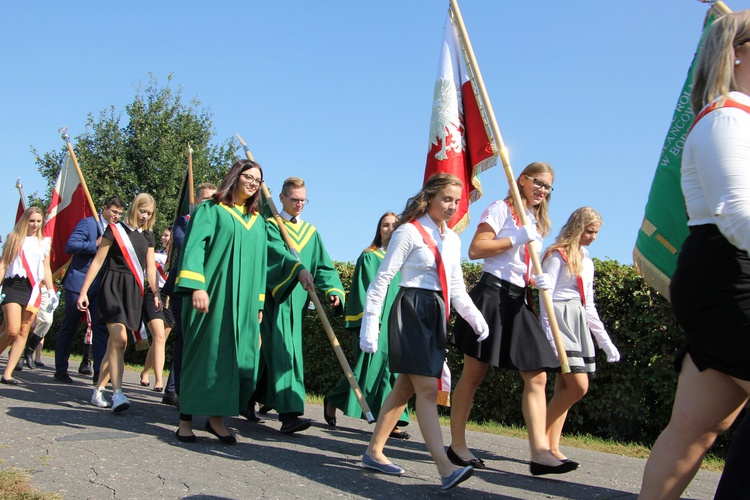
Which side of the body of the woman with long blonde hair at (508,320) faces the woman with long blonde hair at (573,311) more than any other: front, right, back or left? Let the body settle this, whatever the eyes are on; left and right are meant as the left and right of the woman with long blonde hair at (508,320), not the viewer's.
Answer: left

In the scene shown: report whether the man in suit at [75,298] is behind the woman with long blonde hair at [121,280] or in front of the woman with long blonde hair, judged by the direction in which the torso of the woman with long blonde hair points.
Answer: behind

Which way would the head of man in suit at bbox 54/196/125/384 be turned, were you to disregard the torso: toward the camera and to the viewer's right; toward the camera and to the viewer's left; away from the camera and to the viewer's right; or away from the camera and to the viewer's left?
toward the camera and to the viewer's right

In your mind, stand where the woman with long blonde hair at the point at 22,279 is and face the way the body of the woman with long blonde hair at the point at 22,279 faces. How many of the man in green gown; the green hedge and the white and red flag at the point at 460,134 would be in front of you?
3

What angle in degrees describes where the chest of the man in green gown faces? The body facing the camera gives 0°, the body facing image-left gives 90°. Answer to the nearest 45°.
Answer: approximately 315°

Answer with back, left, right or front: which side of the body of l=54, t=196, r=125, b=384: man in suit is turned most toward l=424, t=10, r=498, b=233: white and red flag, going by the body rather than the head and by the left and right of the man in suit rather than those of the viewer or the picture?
front

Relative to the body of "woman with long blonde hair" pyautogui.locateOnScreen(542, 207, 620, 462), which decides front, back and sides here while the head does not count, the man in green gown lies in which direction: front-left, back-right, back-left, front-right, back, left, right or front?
back-right

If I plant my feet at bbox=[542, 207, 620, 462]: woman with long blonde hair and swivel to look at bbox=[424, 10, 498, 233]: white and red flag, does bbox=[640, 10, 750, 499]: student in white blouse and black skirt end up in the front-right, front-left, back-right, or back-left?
front-left
